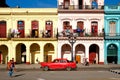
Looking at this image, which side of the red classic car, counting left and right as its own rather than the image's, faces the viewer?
left
